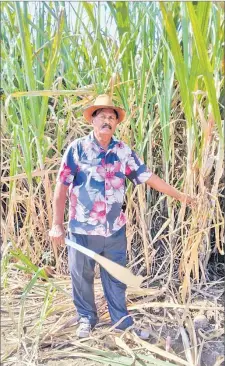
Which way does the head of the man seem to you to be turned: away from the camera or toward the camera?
toward the camera

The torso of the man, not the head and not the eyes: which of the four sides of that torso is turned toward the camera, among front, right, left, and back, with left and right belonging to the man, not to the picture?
front
